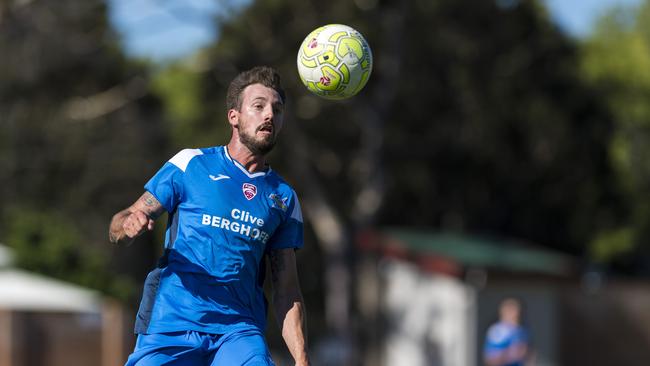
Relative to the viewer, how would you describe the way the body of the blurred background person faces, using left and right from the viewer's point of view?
facing the viewer

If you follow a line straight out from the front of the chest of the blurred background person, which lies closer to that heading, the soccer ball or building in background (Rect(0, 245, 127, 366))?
the soccer ball

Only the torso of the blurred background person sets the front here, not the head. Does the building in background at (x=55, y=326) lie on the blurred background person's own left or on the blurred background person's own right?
on the blurred background person's own right

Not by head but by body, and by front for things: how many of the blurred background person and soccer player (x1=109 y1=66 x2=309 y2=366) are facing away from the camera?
0

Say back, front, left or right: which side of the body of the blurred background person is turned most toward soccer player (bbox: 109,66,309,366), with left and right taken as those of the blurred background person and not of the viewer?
front

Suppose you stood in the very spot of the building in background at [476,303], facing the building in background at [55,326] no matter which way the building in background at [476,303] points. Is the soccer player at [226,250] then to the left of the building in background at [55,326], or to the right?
left

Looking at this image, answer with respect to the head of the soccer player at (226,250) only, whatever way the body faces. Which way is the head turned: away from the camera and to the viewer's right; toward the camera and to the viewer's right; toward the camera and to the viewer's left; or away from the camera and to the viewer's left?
toward the camera and to the viewer's right

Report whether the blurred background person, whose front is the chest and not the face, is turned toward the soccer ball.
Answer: yes

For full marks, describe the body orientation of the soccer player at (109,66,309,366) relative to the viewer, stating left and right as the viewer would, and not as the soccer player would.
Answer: facing the viewer and to the right of the viewer

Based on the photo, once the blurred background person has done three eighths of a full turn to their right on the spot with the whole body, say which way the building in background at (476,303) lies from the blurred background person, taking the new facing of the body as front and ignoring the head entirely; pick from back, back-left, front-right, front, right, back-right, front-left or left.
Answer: front-right
